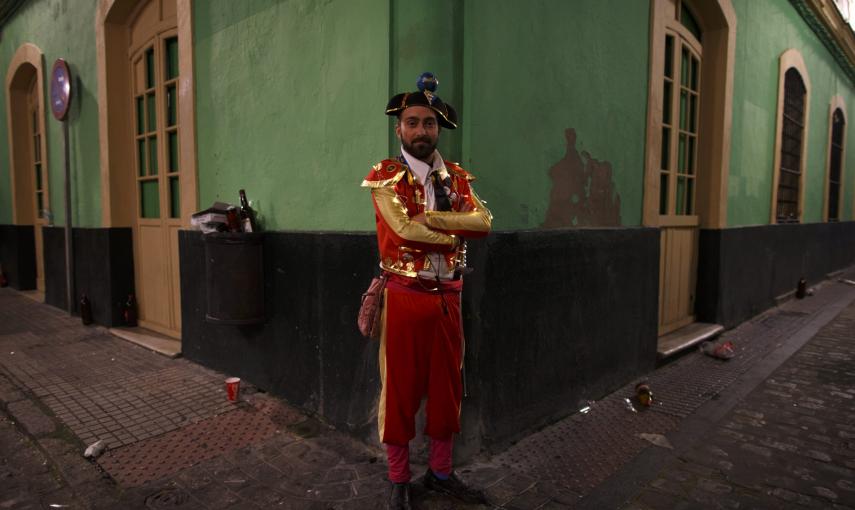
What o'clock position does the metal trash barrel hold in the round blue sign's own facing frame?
The metal trash barrel is roughly at 10 o'clock from the round blue sign.

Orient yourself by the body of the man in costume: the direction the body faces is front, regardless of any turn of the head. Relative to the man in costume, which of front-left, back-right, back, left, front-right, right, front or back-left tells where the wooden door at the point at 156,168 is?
back

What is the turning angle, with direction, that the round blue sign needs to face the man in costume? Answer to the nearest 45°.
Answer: approximately 45° to its left

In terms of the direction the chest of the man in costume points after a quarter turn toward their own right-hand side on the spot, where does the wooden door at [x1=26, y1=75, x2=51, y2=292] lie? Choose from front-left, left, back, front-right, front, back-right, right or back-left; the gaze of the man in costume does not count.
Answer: right

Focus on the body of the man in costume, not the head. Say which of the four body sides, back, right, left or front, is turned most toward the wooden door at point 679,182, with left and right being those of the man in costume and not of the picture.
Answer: left

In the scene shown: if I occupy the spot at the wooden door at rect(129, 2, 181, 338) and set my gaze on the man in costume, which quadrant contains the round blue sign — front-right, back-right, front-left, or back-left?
back-right

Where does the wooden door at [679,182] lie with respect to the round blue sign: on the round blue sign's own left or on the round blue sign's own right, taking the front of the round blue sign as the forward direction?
on the round blue sign's own left

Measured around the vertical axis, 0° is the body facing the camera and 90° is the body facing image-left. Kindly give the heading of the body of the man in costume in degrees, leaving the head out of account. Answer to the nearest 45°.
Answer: approximately 315°
